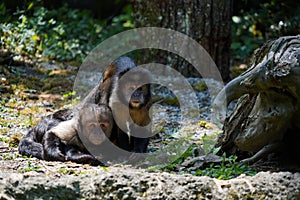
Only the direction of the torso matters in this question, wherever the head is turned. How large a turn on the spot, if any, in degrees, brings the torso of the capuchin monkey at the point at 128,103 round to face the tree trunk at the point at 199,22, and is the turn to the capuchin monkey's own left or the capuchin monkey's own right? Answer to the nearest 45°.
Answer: approximately 90° to the capuchin monkey's own left

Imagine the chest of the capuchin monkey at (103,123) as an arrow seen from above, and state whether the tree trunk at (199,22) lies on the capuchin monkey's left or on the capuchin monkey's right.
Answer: on the capuchin monkey's left

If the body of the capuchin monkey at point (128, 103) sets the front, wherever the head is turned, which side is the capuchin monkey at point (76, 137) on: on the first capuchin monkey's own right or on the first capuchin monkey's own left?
on the first capuchin monkey's own right

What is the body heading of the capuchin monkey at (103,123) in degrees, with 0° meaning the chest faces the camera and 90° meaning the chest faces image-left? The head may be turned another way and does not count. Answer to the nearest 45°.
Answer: approximately 315°
